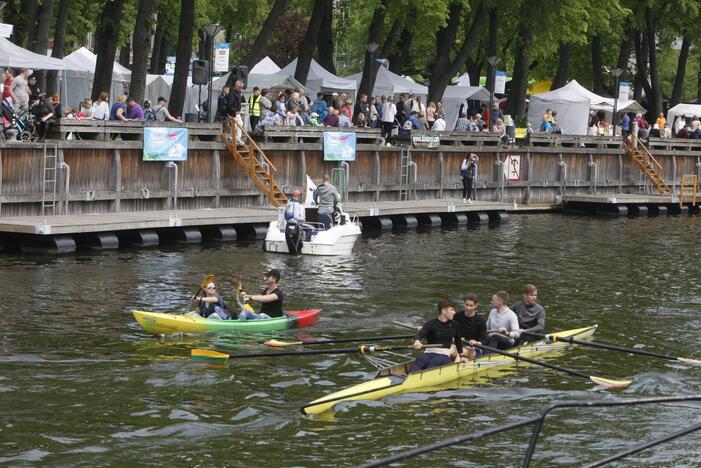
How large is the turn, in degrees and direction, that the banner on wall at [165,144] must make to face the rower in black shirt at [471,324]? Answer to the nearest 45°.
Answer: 0° — it already faces them

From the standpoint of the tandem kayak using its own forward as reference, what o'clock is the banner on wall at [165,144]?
The banner on wall is roughly at 3 o'clock from the tandem kayak.

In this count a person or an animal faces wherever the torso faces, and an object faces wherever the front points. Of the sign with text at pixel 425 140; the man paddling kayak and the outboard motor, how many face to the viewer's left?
1

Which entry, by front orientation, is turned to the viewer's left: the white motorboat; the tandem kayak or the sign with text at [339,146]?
the tandem kayak

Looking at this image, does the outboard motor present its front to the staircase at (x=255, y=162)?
no

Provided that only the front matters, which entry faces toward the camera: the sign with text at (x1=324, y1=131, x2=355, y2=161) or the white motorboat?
the sign with text

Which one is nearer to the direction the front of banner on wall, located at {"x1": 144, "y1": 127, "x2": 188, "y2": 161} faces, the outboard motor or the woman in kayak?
the woman in kayak

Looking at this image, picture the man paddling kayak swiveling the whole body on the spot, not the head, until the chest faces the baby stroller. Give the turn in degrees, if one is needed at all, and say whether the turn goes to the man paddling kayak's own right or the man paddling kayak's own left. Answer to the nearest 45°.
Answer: approximately 45° to the man paddling kayak's own right

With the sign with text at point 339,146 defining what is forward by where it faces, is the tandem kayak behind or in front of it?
in front

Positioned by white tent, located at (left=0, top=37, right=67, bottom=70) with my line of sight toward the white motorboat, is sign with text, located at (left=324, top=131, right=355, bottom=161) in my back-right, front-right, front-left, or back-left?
front-left

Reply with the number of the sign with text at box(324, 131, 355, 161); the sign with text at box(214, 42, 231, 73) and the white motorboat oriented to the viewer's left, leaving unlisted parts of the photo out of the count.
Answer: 0

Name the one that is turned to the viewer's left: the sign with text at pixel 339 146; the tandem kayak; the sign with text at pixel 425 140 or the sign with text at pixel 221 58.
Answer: the tandem kayak

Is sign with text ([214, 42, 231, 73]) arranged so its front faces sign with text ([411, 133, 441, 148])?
no

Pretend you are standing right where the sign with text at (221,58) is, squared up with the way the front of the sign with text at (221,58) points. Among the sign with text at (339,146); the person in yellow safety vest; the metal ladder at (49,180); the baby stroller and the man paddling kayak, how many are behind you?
0

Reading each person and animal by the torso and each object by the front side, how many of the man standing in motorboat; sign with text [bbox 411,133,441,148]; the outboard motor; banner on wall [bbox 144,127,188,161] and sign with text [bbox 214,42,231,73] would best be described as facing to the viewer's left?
0

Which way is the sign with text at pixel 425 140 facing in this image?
toward the camera

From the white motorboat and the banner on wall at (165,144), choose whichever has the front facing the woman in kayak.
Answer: the banner on wall

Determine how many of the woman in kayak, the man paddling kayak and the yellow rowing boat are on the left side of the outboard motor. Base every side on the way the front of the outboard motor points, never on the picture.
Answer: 0

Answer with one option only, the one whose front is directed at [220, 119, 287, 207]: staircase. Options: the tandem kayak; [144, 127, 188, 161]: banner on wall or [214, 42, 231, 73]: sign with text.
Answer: the sign with text

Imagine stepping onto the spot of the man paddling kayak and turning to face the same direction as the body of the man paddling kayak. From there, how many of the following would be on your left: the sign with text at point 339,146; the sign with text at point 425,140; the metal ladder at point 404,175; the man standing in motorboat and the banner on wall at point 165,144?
0

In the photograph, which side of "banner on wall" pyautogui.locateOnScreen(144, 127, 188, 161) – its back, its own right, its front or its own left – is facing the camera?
front
